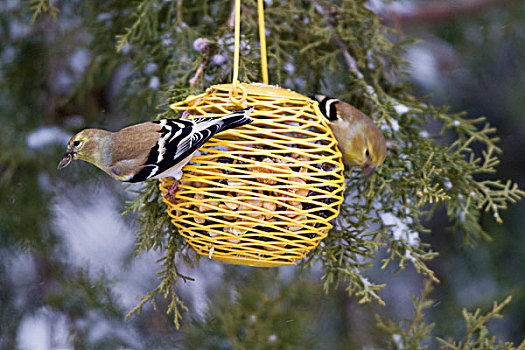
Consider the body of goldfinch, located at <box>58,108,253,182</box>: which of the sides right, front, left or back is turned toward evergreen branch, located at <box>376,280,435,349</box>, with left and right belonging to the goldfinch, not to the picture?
back

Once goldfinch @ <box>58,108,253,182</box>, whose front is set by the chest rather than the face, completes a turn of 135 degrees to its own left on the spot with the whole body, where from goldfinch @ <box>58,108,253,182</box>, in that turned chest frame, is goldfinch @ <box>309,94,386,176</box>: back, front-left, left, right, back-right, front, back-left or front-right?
front-left

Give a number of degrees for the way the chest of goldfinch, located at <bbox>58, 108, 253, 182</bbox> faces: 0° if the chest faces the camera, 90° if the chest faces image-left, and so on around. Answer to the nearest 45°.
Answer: approximately 90°
